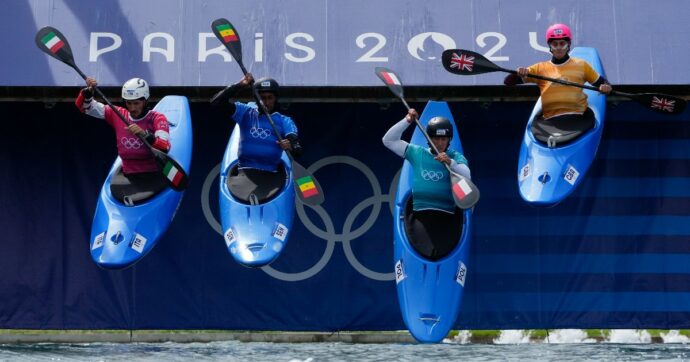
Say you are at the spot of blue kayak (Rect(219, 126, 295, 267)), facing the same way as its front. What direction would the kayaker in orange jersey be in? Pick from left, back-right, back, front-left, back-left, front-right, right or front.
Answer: left

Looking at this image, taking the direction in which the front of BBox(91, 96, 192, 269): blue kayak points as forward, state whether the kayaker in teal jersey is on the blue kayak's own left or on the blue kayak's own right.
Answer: on the blue kayak's own left

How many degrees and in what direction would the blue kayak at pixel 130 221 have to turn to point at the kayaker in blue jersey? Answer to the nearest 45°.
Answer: approximately 135° to its left

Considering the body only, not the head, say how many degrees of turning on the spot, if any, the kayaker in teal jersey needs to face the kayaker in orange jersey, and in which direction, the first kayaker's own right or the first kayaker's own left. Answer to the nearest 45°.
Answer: approximately 90° to the first kayaker's own left

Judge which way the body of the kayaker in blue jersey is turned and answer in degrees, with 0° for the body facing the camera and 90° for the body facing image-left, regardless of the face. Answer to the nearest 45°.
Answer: approximately 0°

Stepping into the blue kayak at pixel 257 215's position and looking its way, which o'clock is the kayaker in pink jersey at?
The kayaker in pink jersey is roughly at 3 o'clock from the blue kayak.

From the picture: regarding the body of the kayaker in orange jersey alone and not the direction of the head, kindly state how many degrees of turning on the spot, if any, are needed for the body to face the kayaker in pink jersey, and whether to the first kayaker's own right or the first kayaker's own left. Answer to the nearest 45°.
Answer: approximately 90° to the first kayaker's own right

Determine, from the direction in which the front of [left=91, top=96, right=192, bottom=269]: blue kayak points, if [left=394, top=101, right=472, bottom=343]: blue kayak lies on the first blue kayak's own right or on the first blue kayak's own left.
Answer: on the first blue kayak's own left
